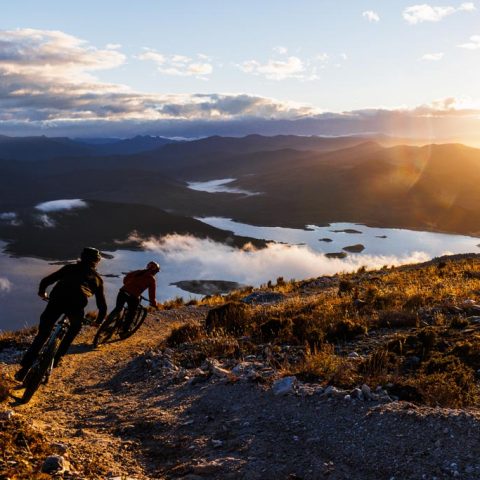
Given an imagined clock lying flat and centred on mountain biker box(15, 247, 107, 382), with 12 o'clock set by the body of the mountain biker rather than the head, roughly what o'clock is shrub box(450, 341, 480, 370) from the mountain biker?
The shrub is roughly at 2 o'clock from the mountain biker.

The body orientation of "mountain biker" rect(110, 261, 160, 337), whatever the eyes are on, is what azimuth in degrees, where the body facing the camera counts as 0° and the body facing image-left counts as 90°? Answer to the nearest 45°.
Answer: approximately 225°

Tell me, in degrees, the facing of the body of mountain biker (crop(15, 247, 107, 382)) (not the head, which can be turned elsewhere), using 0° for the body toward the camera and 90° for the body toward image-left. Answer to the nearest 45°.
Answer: approximately 225°

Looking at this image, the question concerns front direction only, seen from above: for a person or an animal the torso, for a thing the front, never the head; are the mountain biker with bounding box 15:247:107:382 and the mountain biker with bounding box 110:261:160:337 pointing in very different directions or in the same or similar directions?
same or similar directions

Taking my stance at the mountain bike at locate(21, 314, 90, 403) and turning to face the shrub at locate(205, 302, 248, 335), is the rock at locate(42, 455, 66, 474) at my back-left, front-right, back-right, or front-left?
back-right

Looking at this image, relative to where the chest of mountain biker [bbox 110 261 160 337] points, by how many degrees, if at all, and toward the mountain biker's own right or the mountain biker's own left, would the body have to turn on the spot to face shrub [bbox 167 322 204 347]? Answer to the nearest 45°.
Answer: approximately 90° to the mountain biker's own right
